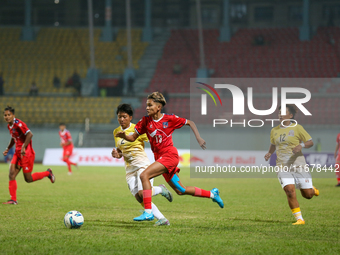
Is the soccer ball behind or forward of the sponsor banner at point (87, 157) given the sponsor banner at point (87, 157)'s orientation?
forward

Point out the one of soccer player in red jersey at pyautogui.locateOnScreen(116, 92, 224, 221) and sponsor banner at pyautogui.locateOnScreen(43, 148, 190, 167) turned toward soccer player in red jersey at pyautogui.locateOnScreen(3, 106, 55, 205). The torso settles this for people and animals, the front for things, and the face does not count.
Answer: the sponsor banner

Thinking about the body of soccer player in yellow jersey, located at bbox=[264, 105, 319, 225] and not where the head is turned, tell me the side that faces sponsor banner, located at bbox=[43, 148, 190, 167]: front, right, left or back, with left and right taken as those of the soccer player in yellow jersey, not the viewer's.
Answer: right

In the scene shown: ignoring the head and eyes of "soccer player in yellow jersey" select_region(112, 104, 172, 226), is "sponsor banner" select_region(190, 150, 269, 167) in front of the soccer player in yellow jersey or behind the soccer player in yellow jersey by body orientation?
behind

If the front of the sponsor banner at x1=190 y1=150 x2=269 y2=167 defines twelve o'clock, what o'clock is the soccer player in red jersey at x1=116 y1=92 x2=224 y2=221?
The soccer player in red jersey is roughly at 12 o'clock from the sponsor banner.

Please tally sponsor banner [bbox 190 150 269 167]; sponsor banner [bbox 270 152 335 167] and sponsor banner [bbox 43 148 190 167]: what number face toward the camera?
3

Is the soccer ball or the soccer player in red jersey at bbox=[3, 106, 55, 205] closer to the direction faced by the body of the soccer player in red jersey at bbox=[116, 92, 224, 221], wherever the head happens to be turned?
the soccer ball

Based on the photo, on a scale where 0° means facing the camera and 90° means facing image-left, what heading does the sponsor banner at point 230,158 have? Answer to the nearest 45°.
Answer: approximately 0°

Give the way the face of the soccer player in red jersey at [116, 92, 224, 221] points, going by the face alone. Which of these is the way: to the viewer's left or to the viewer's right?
to the viewer's left

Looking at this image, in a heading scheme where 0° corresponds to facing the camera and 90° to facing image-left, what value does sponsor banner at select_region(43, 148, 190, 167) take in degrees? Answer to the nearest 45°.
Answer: approximately 0°

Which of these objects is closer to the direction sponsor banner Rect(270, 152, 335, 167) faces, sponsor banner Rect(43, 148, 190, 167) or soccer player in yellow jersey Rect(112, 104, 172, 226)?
the soccer player in yellow jersey

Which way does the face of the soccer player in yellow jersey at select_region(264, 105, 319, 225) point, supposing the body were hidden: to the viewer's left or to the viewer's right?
to the viewer's left

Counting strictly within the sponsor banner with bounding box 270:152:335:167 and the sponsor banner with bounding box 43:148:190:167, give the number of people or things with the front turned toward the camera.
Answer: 2
